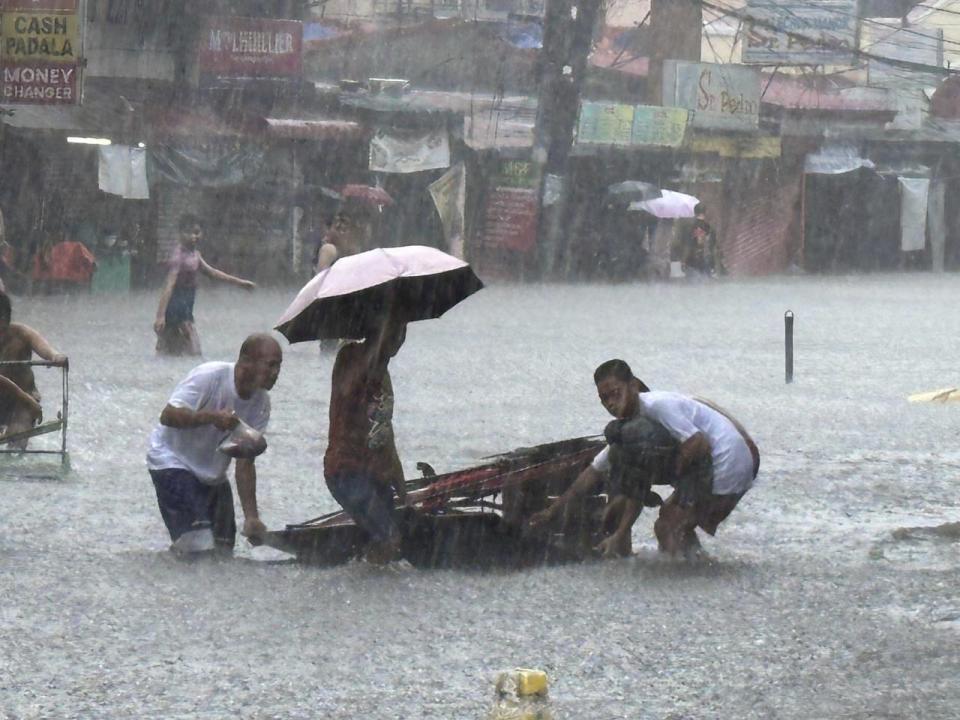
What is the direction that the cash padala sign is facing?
toward the camera

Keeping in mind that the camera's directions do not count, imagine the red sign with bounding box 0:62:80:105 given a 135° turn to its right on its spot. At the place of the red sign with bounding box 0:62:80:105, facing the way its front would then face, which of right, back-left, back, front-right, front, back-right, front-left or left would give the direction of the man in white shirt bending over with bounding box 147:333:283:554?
back-left

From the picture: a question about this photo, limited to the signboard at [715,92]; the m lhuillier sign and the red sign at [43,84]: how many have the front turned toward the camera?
3

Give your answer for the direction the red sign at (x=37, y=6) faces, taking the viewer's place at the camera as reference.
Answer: facing the viewer

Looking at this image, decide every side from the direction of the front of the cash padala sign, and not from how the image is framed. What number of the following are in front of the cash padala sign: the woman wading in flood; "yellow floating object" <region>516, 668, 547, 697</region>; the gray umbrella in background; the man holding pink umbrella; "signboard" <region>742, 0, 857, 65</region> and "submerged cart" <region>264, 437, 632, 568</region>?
4

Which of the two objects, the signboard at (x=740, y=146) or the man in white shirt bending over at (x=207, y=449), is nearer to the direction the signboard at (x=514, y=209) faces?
the man in white shirt bending over

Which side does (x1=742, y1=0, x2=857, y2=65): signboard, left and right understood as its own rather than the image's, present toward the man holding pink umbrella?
front

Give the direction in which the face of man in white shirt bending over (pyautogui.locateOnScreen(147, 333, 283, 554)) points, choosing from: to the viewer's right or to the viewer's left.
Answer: to the viewer's right

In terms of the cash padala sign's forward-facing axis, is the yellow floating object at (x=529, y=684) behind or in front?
in front

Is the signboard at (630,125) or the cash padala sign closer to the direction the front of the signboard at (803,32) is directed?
the cash padala sign

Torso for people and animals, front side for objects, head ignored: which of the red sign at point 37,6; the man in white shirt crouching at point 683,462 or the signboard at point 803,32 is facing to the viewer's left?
the man in white shirt crouching

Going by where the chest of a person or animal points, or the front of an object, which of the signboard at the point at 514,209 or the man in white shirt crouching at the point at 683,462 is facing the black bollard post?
the signboard

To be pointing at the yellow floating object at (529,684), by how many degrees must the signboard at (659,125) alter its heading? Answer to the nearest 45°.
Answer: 0° — it already faces it

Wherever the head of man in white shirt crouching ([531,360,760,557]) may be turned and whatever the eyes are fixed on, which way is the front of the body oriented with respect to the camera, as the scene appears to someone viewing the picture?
to the viewer's left

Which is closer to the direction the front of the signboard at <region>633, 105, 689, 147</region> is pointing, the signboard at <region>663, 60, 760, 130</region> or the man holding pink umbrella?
the man holding pink umbrella

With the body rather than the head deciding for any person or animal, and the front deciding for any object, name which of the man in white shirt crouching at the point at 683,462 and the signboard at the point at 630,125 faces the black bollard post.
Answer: the signboard

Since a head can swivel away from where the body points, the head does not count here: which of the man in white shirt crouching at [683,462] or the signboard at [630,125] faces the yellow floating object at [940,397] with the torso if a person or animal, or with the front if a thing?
the signboard

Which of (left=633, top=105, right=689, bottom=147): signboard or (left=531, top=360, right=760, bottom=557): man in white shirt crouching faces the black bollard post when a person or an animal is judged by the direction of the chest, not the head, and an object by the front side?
the signboard

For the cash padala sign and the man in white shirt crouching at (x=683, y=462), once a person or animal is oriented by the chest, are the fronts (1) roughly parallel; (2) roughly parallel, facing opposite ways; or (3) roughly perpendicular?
roughly perpendicular

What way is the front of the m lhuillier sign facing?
toward the camera
